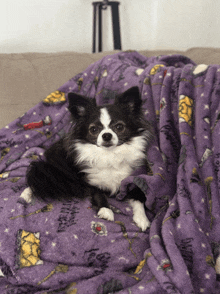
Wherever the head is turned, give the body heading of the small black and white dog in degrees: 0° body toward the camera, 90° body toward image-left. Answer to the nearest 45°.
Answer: approximately 315°

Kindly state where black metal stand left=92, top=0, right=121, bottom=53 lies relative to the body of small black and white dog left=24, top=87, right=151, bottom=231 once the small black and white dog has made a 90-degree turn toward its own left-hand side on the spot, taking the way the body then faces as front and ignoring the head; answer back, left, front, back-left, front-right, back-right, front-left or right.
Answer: front-left
